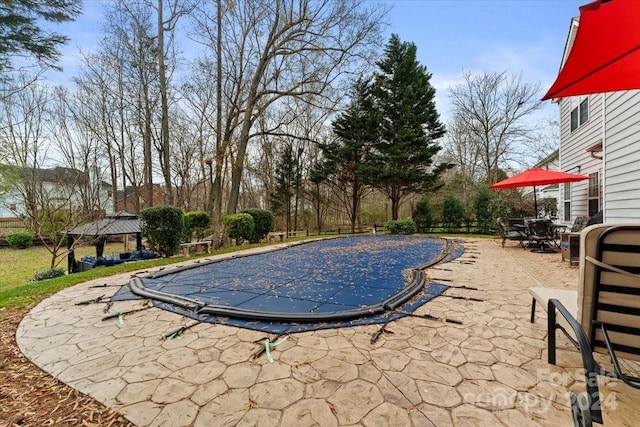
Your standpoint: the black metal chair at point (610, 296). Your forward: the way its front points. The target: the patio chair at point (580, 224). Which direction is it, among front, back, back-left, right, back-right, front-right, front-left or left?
front-right

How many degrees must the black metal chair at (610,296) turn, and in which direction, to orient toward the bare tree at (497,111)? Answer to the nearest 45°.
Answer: approximately 45° to its right

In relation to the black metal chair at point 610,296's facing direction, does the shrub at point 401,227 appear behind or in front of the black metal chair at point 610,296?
in front

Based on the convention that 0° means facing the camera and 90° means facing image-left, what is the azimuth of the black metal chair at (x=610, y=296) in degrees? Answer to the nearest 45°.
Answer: approximately 135°

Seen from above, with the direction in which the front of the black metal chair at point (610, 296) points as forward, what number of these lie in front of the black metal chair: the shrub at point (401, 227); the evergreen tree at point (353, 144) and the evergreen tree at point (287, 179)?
3

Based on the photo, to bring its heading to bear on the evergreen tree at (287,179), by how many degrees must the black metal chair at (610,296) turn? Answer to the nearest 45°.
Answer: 0° — it already faces it
